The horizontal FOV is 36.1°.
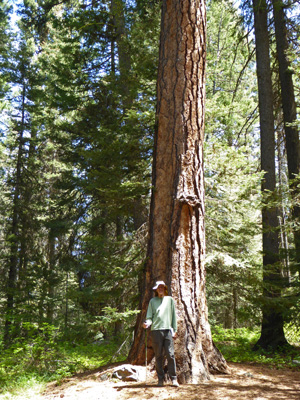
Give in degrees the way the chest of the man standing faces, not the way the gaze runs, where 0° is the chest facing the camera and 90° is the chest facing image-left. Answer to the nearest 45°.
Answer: approximately 0°

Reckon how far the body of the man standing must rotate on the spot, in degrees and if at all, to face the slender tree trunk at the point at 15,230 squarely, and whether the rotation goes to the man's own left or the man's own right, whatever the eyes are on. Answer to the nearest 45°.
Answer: approximately 135° to the man's own right

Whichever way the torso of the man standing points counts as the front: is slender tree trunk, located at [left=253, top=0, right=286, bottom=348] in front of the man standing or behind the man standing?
behind

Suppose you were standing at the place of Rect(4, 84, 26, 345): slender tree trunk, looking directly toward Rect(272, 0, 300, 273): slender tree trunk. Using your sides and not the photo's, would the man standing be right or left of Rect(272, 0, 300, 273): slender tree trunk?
right

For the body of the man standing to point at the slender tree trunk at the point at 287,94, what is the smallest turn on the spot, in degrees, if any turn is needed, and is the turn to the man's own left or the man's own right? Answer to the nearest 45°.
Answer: approximately 135° to the man's own left
